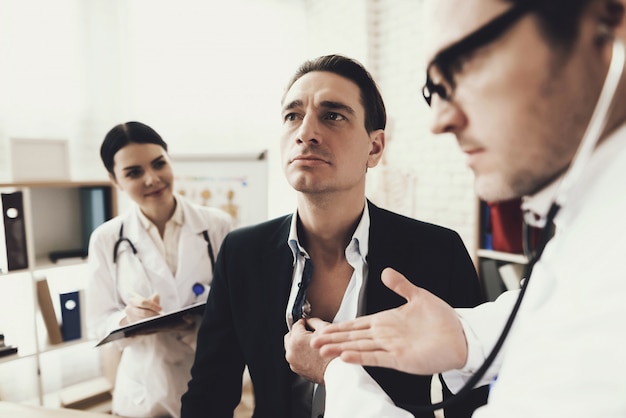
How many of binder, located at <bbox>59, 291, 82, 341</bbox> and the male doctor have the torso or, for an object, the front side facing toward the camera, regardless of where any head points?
1

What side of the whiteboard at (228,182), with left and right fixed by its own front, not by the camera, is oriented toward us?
front

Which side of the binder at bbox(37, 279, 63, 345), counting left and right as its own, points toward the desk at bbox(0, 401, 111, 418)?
front

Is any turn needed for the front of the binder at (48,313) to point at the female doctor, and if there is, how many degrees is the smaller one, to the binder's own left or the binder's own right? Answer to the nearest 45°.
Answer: approximately 45° to the binder's own left

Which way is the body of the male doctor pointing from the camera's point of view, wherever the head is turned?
to the viewer's left

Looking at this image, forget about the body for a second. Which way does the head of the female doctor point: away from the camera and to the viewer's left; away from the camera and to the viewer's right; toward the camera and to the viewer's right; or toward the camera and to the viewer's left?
toward the camera and to the viewer's right

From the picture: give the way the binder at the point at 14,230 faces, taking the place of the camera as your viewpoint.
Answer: facing the viewer

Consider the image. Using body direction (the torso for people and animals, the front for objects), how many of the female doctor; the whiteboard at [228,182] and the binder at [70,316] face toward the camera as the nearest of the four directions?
3

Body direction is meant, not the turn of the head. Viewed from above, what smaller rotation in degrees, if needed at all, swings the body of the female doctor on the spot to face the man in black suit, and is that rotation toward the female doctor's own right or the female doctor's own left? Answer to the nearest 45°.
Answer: approximately 45° to the female doctor's own left

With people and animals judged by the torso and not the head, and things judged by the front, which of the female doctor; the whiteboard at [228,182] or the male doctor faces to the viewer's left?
the male doctor

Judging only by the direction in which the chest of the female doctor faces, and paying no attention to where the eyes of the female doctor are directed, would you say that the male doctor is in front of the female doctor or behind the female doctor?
in front

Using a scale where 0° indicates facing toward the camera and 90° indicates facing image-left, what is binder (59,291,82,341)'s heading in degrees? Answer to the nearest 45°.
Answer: approximately 0°

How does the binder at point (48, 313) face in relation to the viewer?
toward the camera
